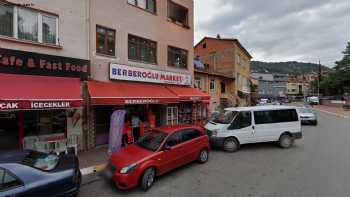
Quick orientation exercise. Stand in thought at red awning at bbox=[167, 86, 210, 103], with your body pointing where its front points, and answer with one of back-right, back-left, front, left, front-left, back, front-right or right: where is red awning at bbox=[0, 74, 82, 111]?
right

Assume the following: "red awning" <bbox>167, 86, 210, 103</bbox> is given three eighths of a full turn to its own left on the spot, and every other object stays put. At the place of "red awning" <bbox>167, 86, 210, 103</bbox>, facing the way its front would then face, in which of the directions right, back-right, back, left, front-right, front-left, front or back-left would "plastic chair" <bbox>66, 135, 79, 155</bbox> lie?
back-left

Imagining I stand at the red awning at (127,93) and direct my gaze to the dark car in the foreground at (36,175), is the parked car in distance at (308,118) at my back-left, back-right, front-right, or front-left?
back-left

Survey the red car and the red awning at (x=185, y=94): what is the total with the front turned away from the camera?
0

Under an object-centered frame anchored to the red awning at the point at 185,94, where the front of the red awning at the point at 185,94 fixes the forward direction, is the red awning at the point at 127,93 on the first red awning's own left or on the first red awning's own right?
on the first red awning's own right

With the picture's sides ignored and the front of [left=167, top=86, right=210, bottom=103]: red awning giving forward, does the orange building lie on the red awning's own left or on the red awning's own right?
on the red awning's own left

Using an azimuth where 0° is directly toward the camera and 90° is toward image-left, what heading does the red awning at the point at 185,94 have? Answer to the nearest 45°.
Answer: approximately 315°

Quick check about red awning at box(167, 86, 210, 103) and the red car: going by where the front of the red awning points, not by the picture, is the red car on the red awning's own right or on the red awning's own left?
on the red awning's own right

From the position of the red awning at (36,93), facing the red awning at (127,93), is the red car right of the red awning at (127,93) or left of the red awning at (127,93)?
right
